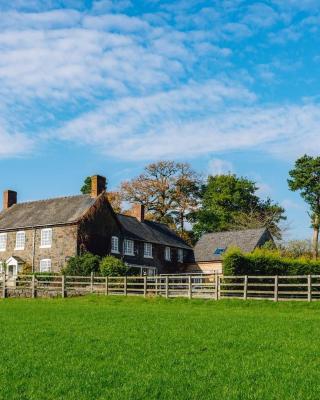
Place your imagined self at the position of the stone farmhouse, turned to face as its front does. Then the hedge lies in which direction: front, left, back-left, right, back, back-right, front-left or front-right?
left

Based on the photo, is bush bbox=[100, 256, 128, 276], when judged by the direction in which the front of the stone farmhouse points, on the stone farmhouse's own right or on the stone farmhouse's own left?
on the stone farmhouse's own left

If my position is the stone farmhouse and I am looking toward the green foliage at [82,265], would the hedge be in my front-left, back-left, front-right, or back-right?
front-left

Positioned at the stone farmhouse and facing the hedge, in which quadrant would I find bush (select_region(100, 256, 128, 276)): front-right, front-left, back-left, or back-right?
front-right

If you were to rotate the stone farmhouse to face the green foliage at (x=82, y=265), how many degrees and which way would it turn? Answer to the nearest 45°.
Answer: approximately 45° to its left

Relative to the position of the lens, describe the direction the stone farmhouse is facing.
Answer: facing the viewer and to the left of the viewer
